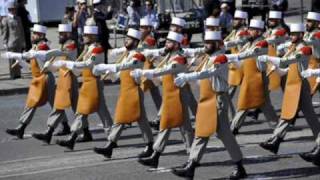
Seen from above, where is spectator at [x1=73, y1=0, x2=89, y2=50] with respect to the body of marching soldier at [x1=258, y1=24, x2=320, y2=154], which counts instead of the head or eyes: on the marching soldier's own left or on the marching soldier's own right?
on the marching soldier's own right

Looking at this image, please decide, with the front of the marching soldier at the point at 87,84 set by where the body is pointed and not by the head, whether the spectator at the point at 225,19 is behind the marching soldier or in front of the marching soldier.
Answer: behind

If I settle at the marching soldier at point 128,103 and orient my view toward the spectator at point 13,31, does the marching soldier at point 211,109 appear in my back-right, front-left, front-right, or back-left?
back-right

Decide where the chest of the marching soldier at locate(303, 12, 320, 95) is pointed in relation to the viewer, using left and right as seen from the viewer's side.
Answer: facing to the left of the viewer

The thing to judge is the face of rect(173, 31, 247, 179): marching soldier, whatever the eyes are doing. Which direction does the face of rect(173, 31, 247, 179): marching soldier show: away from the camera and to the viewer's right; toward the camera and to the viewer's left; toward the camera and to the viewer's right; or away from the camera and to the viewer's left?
toward the camera and to the viewer's left

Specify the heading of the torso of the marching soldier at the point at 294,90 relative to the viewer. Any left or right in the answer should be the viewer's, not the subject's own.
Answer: facing the viewer and to the left of the viewer

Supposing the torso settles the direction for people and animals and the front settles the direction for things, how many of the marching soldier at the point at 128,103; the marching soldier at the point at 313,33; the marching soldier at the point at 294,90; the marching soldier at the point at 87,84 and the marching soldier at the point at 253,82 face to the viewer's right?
0

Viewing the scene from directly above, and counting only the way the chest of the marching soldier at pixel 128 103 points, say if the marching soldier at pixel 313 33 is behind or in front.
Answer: behind

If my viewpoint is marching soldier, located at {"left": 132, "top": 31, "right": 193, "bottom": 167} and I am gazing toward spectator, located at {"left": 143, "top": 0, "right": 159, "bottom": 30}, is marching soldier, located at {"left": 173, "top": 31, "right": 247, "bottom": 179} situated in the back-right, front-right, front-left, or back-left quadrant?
back-right

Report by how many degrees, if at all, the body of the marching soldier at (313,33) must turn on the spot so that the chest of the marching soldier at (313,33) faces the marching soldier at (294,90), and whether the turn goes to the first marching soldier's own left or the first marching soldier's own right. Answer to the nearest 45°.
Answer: approximately 90° to the first marching soldier's own left

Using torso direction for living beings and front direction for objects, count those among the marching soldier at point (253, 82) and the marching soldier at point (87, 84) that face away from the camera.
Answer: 0

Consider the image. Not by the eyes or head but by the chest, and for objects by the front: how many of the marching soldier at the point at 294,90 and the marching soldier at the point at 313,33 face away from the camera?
0

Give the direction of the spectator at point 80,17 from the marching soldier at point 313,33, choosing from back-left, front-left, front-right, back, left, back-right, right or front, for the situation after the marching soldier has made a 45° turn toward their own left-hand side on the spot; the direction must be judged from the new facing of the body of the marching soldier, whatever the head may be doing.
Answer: right

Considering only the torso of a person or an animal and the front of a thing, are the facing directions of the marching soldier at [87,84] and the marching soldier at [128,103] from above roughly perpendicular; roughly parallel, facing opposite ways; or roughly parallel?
roughly parallel
